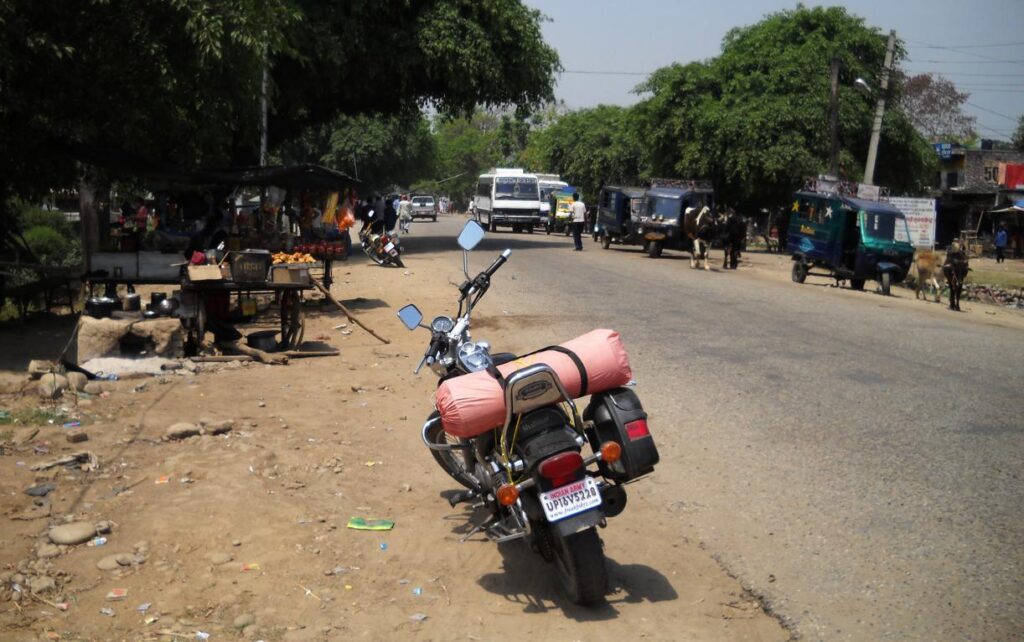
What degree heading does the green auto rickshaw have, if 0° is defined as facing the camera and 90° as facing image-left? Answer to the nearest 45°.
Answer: approximately 315°

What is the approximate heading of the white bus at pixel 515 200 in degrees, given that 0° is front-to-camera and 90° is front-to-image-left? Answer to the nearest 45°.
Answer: approximately 0°

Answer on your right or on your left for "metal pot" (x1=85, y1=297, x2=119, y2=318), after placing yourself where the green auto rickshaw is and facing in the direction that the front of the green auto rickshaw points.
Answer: on your right

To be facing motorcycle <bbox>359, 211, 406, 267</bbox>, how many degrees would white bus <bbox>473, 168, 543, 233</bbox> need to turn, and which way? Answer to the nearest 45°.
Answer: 0° — it already faces it

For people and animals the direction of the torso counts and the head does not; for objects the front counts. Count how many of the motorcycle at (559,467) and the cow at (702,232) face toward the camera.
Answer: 1

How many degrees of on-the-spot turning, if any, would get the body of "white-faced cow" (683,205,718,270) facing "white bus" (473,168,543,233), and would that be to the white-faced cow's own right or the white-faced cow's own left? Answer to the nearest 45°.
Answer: approximately 135° to the white-faced cow's own right

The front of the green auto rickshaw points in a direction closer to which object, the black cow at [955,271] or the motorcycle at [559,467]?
the black cow

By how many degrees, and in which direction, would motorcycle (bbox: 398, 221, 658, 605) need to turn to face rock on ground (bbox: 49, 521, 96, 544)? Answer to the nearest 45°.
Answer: approximately 45° to its left

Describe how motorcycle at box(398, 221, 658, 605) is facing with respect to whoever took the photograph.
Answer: facing away from the viewer and to the left of the viewer

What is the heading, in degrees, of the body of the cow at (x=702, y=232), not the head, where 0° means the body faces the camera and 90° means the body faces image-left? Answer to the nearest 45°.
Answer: approximately 0°

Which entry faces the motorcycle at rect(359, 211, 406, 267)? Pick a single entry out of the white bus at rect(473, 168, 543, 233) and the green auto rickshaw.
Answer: the white bus
